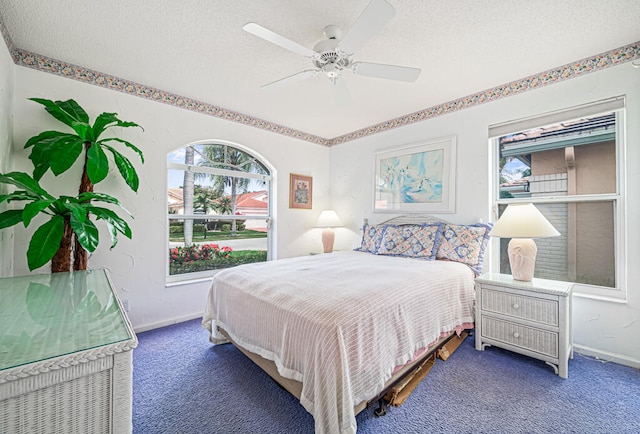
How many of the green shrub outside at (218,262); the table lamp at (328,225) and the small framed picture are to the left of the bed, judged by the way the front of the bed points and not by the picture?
0

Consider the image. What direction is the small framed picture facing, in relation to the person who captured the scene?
facing the viewer and to the right of the viewer

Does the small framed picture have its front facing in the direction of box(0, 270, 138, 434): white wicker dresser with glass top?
no

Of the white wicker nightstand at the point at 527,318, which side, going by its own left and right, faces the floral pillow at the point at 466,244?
right

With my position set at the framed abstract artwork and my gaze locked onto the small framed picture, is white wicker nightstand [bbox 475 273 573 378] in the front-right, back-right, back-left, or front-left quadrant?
back-left

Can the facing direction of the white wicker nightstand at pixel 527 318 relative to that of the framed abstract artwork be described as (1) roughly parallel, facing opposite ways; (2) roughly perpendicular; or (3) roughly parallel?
roughly parallel

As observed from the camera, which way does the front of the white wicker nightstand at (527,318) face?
facing the viewer and to the left of the viewer

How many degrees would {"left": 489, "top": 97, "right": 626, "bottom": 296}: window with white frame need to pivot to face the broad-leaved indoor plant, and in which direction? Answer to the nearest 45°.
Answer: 0° — it already faces it

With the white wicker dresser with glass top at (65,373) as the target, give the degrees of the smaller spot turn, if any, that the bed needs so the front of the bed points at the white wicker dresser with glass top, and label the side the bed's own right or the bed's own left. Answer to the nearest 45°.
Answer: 0° — it already faces it

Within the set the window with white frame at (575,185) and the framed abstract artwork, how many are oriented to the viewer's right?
0

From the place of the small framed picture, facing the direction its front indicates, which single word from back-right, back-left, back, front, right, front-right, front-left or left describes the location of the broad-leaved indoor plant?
right

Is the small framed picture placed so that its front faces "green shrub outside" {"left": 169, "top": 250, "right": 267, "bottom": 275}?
no
